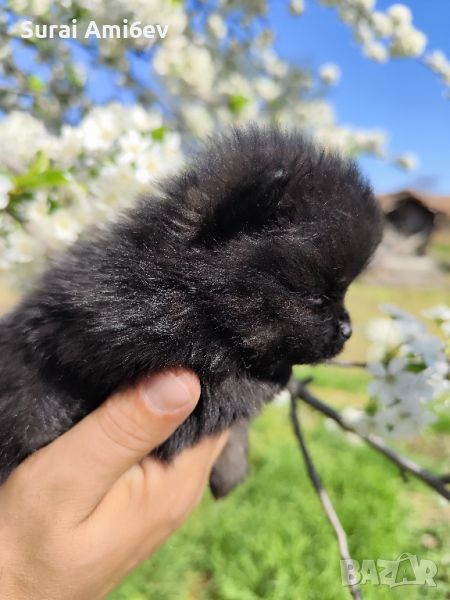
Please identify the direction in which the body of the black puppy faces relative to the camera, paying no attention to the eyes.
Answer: to the viewer's right
